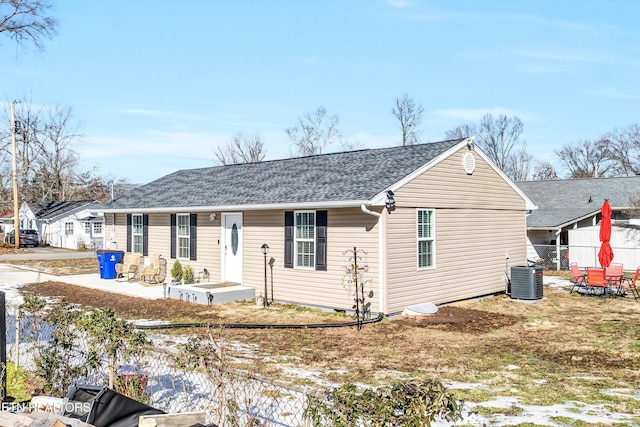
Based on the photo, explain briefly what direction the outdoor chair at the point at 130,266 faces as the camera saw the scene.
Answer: facing the viewer and to the left of the viewer

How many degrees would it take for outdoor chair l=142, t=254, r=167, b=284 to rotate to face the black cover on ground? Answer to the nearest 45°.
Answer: approximately 45° to its left

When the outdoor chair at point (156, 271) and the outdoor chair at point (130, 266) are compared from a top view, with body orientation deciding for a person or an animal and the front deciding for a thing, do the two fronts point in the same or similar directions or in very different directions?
same or similar directions

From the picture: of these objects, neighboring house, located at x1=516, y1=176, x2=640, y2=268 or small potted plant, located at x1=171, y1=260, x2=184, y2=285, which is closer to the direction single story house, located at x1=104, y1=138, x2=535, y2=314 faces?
the small potted plant

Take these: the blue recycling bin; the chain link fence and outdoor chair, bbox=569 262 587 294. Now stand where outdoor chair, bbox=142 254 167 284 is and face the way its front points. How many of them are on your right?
1

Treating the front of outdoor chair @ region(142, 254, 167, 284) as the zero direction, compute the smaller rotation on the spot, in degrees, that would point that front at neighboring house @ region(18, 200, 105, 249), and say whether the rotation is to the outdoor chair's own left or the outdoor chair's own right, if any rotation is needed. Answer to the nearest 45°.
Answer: approximately 135° to the outdoor chair's own right

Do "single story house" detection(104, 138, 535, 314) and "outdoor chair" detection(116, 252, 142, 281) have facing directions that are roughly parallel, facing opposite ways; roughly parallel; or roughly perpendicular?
roughly parallel

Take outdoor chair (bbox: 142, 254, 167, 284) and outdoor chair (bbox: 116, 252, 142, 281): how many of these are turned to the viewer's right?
0

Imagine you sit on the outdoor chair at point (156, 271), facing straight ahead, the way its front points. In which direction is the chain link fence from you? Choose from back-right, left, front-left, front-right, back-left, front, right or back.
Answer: front-left

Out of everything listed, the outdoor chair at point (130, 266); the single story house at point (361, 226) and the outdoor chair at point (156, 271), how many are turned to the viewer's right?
0

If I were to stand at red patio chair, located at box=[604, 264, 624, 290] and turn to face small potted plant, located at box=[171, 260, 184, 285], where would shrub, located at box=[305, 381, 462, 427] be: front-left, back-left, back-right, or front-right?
front-left

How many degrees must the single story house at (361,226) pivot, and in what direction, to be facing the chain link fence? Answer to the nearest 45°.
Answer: approximately 45° to its left
